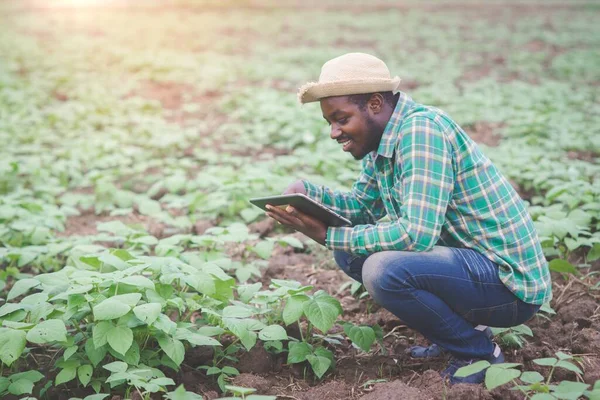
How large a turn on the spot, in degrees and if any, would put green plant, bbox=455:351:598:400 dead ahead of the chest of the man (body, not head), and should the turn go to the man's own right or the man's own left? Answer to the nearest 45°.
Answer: approximately 135° to the man's own left

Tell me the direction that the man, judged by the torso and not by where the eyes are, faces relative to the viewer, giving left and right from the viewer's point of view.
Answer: facing to the left of the viewer

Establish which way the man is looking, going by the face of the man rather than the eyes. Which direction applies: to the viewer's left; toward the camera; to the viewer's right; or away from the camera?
to the viewer's left
